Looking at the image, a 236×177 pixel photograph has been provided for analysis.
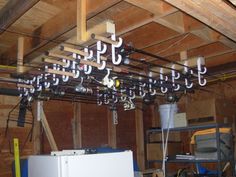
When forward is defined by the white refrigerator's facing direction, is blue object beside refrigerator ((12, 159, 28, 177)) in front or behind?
behind

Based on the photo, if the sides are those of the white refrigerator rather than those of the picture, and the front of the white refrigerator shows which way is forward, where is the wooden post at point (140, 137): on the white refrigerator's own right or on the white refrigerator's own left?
on the white refrigerator's own left

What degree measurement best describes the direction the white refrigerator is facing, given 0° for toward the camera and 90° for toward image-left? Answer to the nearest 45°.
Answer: approximately 315°

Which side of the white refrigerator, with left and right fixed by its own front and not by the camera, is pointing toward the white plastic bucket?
left
